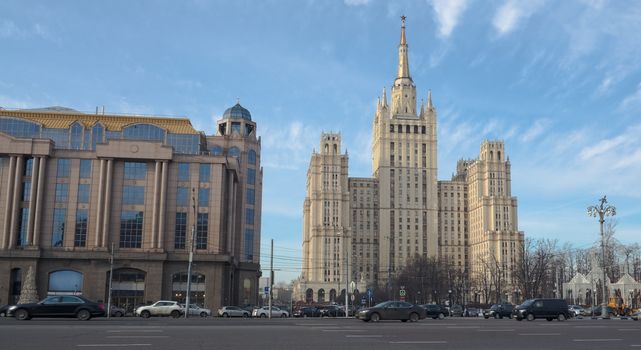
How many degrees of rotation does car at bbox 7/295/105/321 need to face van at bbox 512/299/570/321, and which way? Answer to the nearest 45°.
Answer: approximately 180°

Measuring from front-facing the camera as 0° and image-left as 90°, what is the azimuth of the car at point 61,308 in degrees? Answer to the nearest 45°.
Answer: approximately 90°

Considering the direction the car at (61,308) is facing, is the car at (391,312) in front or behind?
behind
